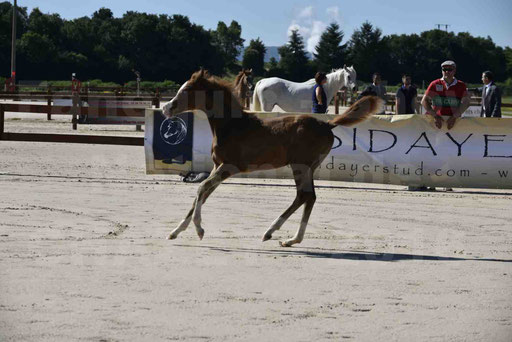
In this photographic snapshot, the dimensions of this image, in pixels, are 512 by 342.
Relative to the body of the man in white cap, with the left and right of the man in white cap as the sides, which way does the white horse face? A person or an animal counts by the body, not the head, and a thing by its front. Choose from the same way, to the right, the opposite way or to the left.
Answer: to the left

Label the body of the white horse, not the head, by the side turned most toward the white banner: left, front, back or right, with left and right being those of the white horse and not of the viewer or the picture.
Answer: right

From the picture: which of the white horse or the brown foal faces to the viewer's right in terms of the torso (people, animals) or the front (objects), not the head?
the white horse

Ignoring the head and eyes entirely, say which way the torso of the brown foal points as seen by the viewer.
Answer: to the viewer's left

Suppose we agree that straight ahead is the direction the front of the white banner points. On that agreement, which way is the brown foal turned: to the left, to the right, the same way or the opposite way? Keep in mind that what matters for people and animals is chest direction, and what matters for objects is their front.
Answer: to the right

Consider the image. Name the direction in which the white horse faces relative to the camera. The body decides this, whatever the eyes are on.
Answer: to the viewer's right

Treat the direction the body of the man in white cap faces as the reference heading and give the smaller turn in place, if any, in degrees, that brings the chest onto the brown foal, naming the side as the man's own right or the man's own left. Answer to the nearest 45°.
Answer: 0° — they already face it

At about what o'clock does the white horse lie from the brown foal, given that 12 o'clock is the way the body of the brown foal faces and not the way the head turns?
The white horse is roughly at 3 o'clock from the brown foal.

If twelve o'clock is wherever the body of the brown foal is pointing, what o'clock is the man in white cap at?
The man in white cap is roughly at 4 o'clock from the brown foal.

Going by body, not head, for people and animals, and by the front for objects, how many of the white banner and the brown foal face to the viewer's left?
1

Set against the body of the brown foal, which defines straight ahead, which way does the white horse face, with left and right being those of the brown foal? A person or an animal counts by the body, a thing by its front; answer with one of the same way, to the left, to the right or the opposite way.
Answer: the opposite way

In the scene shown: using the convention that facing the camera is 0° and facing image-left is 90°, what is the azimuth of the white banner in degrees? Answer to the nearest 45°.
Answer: approximately 0°
